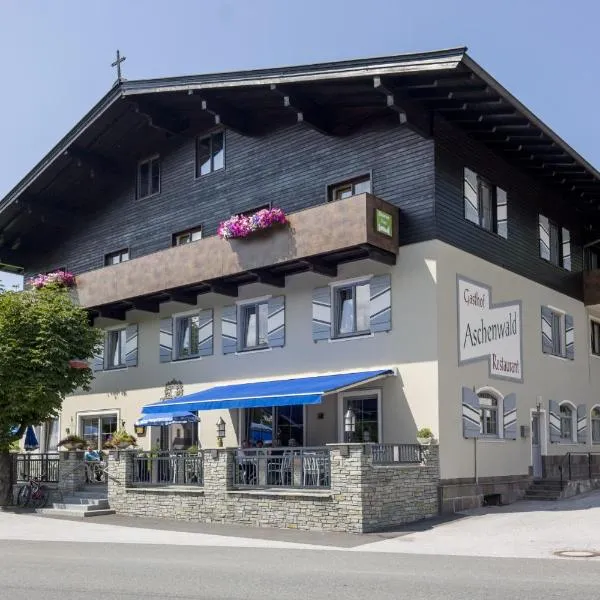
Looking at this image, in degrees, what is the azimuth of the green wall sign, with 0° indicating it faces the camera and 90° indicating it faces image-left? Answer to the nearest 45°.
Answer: approximately 315°
